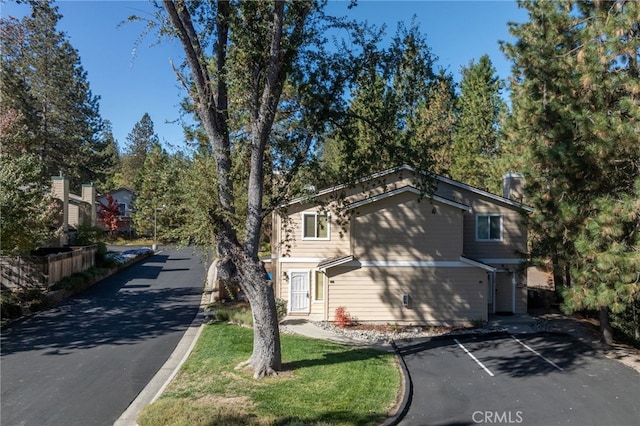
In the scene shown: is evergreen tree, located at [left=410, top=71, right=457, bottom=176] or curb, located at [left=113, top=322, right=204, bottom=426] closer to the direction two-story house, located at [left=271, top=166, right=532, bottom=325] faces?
the curb

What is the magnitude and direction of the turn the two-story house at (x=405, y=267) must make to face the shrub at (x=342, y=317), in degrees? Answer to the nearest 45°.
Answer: approximately 90° to its right

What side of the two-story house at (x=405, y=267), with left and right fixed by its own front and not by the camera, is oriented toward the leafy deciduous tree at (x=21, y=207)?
right

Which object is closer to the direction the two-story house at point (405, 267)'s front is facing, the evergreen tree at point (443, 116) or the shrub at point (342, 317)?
the shrub

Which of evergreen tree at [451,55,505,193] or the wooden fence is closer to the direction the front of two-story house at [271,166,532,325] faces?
the wooden fence

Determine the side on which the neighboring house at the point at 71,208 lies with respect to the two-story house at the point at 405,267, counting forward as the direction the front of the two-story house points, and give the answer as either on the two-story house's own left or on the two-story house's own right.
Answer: on the two-story house's own right

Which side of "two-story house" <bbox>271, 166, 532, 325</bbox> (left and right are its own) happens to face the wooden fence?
right

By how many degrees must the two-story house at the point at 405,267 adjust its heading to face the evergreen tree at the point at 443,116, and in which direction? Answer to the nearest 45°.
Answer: approximately 180°

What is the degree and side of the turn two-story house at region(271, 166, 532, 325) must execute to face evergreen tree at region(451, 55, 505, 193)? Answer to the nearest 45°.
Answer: approximately 180°

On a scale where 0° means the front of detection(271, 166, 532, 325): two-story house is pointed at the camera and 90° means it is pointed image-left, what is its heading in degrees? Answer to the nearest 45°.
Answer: approximately 0°
